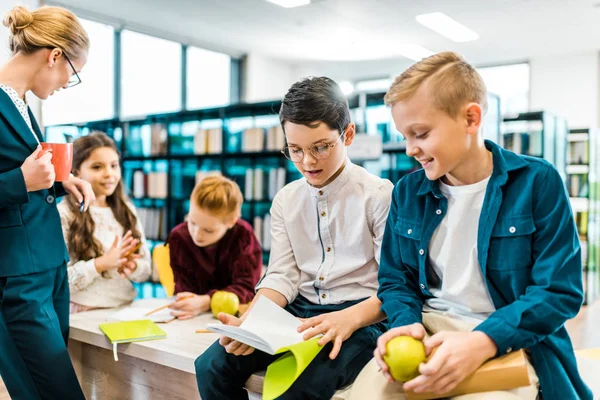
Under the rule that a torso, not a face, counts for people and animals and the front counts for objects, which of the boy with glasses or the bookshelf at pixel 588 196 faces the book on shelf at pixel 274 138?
the bookshelf

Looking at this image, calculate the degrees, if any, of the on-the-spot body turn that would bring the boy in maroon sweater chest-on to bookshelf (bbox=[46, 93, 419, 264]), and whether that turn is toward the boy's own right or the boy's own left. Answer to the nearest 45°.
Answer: approximately 135° to the boy's own right

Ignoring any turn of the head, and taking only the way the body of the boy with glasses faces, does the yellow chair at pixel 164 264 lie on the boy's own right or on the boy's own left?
on the boy's own right

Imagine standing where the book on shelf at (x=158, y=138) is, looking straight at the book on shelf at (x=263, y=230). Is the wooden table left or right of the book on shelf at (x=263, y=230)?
right

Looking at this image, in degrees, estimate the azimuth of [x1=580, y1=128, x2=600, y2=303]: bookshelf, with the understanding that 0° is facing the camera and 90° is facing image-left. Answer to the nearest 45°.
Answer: approximately 45°

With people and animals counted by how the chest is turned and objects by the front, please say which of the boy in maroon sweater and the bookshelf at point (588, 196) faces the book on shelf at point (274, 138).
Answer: the bookshelf

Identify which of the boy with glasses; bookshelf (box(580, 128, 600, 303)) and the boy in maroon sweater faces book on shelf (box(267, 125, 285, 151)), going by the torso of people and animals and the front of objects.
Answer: the bookshelf
